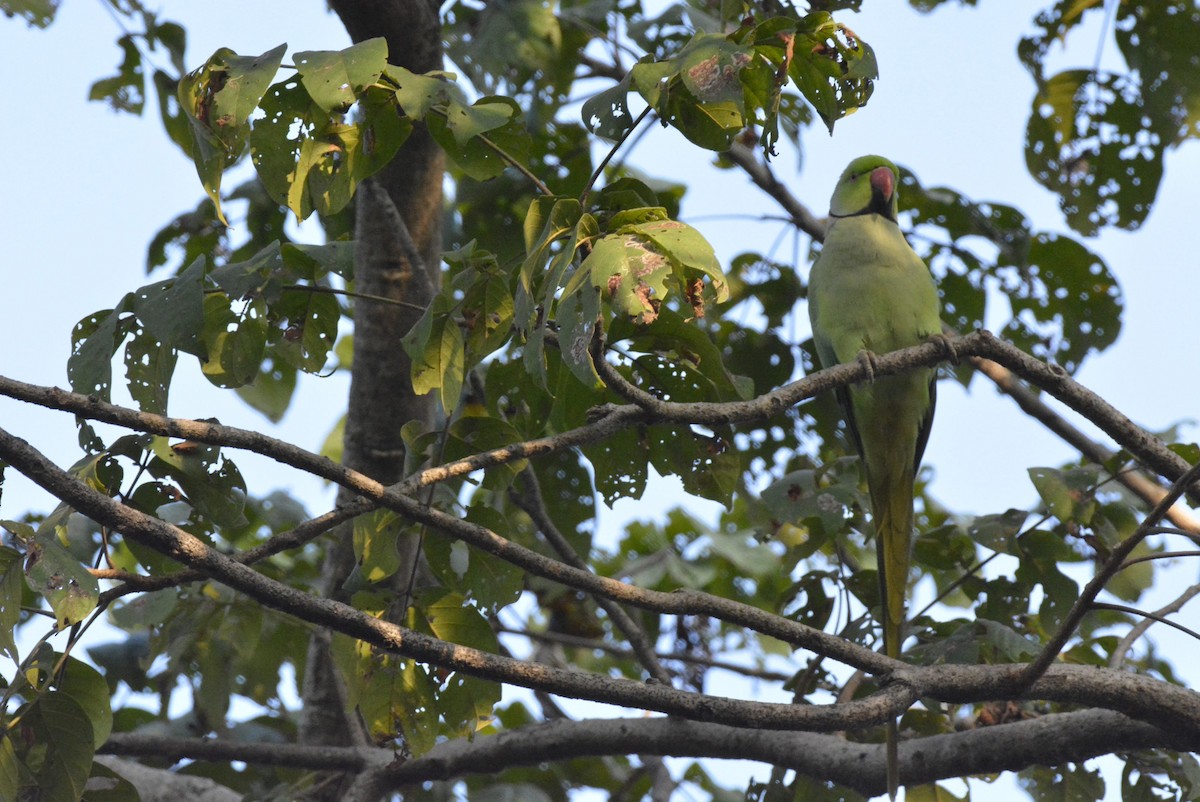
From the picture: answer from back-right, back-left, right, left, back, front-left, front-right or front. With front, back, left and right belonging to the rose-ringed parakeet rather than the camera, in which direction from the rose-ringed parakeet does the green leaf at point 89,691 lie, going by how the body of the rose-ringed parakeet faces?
front-right

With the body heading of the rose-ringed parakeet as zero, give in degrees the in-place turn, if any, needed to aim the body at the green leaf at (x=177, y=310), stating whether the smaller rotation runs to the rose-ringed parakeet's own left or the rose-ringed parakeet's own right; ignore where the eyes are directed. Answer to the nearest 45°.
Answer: approximately 45° to the rose-ringed parakeet's own right

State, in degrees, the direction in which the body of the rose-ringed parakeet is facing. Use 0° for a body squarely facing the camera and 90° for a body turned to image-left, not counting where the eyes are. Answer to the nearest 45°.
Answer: approximately 0°
